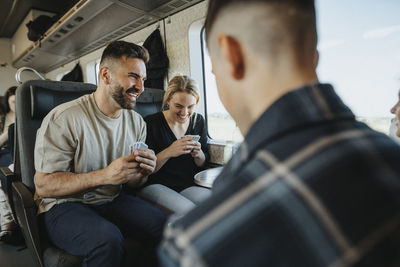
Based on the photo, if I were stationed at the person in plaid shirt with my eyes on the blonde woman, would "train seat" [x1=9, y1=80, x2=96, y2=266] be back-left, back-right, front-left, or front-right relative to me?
front-left

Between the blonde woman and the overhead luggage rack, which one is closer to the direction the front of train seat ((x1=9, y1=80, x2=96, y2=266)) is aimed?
the blonde woman

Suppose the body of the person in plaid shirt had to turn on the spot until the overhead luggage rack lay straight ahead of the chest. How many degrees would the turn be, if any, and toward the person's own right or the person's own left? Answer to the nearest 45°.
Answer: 0° — they already face it

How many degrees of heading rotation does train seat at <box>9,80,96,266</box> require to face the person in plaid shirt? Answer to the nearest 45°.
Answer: approximately 45° to its right

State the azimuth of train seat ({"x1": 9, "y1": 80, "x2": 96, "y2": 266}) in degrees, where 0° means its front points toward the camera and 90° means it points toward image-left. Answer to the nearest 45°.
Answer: approximately 315°

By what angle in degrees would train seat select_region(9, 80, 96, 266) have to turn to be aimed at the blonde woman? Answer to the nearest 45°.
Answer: approximately 45° to its left

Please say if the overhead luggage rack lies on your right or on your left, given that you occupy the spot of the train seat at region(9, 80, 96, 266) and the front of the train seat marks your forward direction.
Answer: on your left

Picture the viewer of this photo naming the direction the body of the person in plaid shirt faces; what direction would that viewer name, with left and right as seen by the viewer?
facing away from the viewer and to the left of the viewer

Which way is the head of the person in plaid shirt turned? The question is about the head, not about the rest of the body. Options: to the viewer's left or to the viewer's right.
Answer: to the viewer's left
